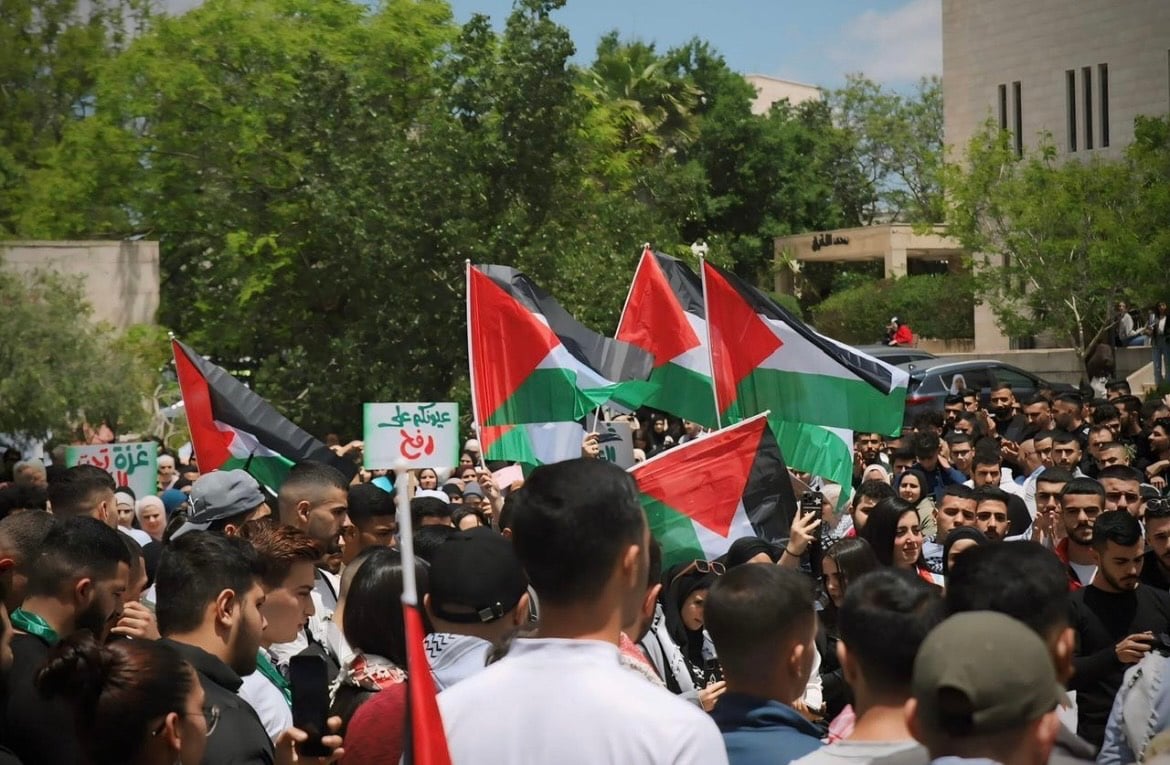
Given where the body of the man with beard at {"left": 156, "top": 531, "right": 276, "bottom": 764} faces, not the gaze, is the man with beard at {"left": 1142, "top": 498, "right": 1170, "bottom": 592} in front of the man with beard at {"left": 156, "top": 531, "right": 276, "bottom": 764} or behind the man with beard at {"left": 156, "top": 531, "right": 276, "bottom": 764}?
in front

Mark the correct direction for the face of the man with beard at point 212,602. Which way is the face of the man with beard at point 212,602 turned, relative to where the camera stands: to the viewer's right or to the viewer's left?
to the viewer's right

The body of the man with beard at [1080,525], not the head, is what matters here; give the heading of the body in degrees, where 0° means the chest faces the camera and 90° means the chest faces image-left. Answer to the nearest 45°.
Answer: approximately 0°

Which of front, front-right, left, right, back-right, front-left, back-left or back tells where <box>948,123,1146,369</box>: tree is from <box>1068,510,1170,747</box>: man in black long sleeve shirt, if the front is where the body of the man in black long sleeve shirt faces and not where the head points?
back-left

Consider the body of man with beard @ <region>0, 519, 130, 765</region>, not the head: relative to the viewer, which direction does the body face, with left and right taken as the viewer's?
facing to the right of the viewer

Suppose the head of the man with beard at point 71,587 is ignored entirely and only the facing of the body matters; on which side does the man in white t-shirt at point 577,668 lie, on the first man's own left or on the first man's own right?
on the first man's own right

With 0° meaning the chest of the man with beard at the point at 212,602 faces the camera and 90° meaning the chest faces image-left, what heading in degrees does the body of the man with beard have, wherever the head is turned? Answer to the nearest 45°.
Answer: approximately 225°
